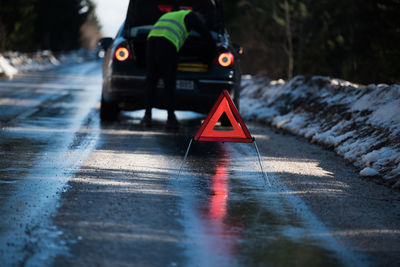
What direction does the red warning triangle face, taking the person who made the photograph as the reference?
facing the viewer

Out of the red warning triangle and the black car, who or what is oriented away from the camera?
the black car

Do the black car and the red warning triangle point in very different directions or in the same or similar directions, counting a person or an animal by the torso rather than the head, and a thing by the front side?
very different directions

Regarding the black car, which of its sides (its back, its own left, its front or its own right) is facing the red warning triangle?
back

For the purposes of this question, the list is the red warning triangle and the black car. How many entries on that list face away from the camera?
1

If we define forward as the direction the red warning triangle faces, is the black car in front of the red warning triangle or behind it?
behind

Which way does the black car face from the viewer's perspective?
away from the camera
